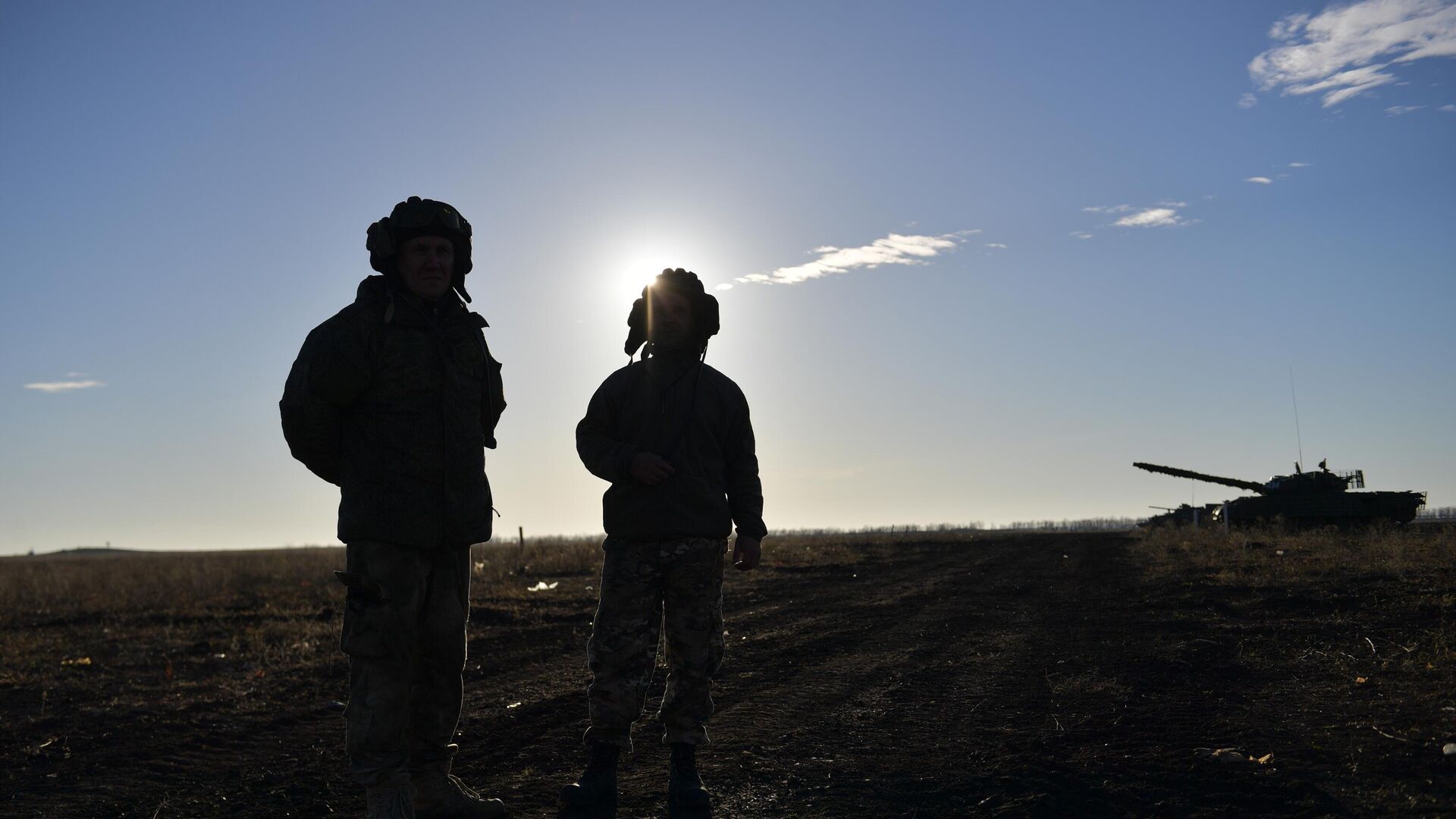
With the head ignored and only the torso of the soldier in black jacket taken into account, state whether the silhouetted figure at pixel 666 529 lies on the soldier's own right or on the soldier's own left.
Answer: on the soldier's own left

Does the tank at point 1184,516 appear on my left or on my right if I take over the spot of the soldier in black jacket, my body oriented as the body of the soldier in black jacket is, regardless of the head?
on my left

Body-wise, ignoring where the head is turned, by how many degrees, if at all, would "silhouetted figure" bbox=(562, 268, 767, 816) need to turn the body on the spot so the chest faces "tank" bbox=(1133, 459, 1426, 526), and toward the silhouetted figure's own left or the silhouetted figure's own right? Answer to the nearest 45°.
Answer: approximately 135° to the silhouetted figure's own left

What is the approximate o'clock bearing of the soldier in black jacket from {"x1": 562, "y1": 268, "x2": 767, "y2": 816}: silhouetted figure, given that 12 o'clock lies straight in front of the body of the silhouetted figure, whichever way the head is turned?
The soldier in black jacket is roughly at 2 o'clock from the silhouetted figure.

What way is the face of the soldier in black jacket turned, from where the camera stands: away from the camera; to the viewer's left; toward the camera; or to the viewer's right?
toward the camera

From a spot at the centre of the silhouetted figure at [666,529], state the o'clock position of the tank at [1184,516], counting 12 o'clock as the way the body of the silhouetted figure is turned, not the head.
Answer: The tank is roughly at 7 o'clock from the silhouetted figure.

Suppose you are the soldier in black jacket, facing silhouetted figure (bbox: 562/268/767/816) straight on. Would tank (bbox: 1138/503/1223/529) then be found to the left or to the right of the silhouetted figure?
left

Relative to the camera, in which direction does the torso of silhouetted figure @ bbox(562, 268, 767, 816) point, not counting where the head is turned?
toward the camera

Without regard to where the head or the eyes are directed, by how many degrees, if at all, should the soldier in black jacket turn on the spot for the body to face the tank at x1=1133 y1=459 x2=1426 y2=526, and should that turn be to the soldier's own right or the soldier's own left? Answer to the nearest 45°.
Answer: approximately 90° to the soldier's own left

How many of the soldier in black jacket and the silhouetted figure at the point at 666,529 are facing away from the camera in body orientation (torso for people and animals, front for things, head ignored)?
0

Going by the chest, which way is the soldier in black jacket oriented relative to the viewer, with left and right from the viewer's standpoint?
facing the viewer and to the right of the viewer
